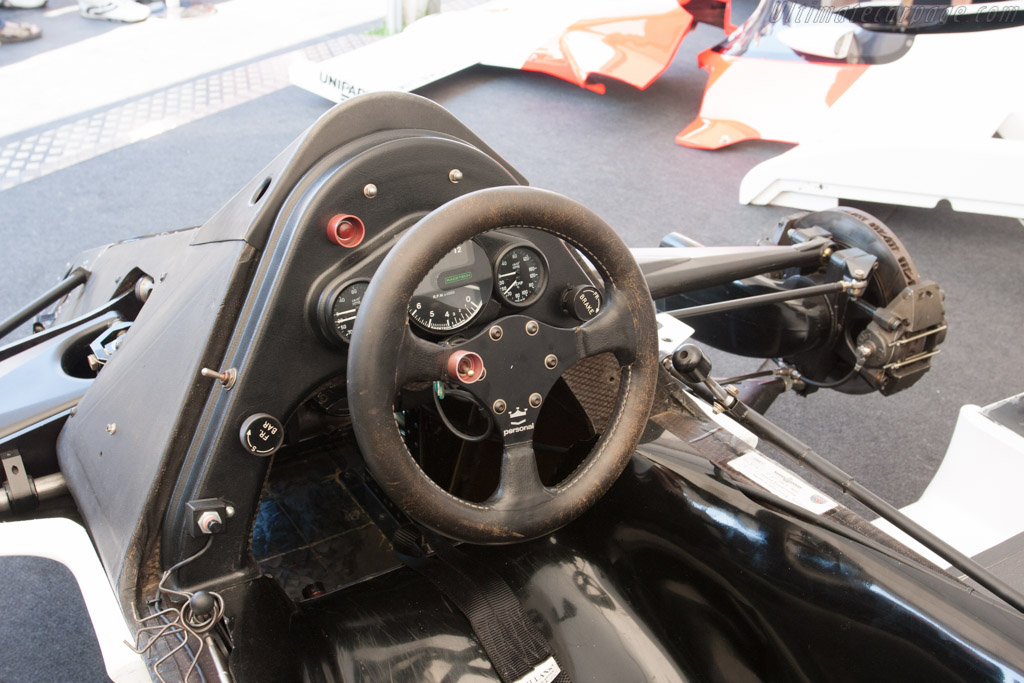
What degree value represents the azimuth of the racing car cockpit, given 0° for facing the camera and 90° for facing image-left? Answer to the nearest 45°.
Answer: approximately 135°
